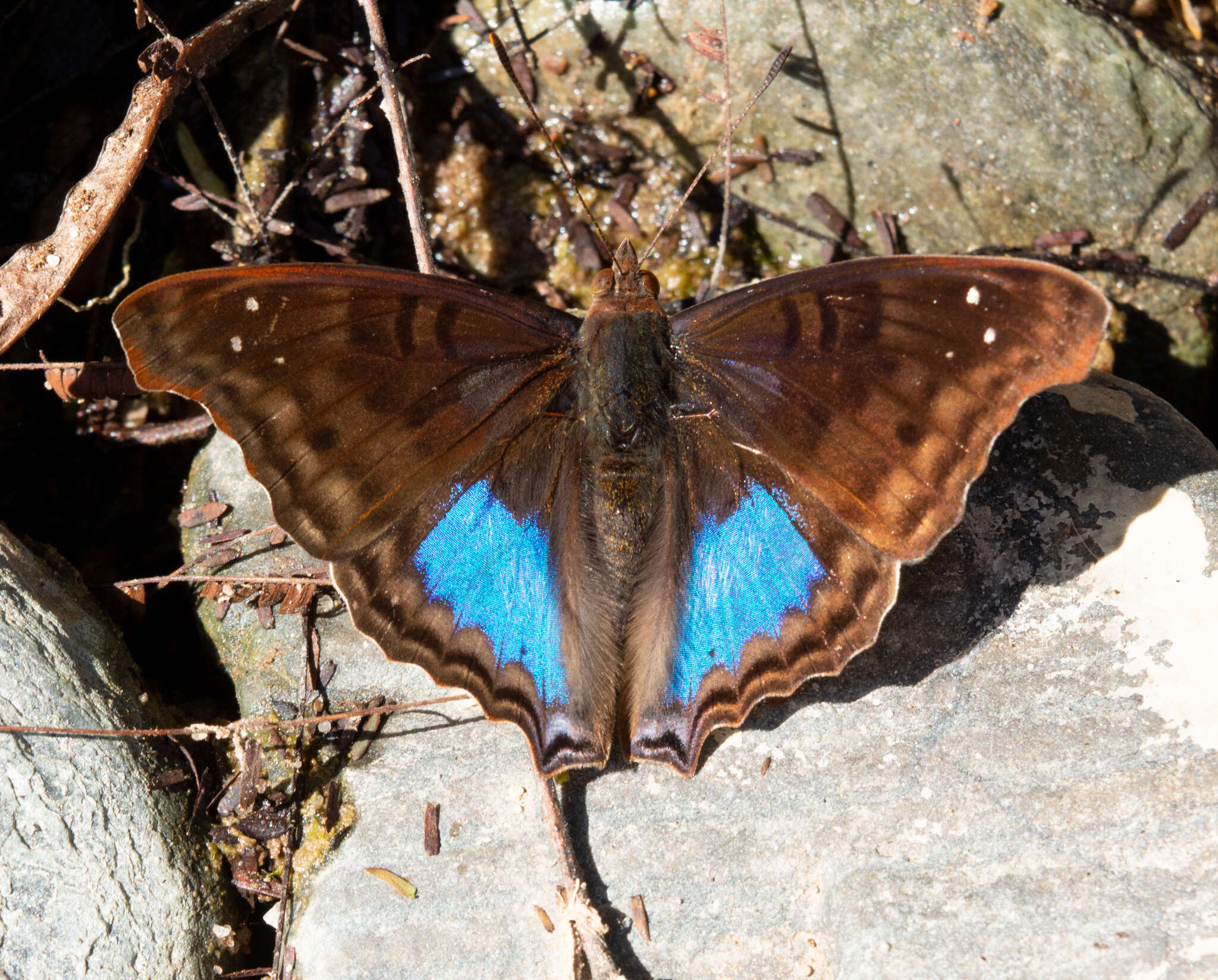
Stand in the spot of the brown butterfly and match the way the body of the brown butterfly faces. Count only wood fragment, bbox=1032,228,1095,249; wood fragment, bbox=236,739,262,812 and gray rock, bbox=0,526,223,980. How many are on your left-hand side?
2

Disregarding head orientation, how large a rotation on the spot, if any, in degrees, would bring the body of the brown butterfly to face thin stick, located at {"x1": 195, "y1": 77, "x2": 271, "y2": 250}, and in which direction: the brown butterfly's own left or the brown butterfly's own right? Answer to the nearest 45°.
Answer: approximately 45° to the brown butterfly's own left

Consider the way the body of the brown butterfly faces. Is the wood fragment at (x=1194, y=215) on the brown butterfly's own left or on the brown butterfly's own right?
on the brown butterfly's own right

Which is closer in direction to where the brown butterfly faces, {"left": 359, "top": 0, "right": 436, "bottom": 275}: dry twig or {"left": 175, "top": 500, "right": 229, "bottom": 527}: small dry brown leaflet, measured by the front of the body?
the dry twig

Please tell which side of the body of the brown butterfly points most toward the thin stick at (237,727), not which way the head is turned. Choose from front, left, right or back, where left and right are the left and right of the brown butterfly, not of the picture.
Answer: left

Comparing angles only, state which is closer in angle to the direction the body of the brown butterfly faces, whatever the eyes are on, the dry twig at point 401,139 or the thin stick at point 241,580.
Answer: the dry twig

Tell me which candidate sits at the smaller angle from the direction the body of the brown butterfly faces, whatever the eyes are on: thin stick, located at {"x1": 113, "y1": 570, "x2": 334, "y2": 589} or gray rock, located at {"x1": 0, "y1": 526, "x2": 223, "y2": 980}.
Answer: the thin stick

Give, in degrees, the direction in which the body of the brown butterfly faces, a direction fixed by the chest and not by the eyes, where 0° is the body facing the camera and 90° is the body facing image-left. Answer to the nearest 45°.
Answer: approximately 180°

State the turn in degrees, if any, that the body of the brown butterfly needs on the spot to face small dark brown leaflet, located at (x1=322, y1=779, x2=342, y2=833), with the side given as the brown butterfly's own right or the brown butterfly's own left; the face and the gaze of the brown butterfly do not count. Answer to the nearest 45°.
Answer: approximately 90° to the brown butterfly's own left

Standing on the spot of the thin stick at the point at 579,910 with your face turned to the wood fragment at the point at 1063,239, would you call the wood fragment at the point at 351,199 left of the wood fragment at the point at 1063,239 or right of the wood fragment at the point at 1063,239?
left
